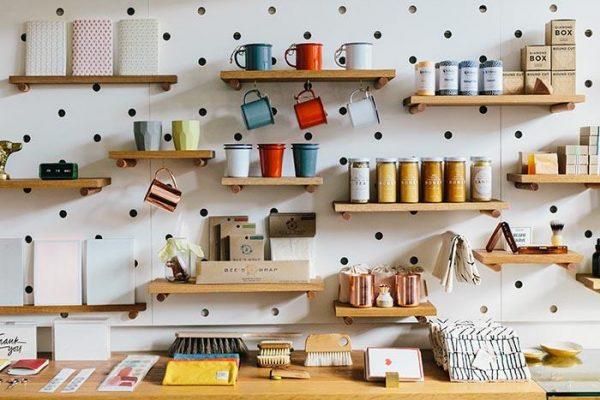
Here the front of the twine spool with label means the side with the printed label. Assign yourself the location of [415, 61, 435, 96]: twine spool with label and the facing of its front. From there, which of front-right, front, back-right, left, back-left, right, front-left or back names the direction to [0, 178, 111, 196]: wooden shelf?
right

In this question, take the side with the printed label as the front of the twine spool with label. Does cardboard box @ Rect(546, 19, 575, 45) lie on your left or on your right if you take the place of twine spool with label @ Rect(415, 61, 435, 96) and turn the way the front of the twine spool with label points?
on your left

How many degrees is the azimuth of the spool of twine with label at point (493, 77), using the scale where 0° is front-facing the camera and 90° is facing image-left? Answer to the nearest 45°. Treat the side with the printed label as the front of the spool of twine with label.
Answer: approximately 0°

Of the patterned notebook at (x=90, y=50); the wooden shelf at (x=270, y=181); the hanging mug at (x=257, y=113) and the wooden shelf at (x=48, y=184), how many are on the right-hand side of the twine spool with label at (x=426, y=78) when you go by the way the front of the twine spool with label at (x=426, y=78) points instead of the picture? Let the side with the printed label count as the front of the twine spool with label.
4

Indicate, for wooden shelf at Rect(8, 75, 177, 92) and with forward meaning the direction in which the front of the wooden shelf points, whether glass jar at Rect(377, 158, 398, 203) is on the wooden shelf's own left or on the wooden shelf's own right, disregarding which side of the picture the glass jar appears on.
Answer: on the wooden shelf's own left

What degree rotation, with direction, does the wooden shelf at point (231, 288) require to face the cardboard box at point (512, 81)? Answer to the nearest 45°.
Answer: approximately 90° to its left
